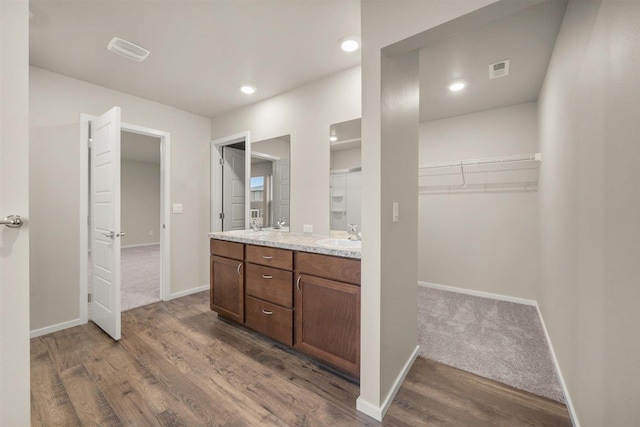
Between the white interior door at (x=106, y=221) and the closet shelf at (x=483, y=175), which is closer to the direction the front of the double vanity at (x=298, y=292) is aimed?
the white interior door

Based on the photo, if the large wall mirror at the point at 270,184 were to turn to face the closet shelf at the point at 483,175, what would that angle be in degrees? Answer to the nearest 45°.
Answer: approximately 135° to its left

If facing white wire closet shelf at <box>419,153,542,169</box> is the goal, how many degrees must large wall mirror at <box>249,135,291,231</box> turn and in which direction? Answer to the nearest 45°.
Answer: approximately 135° to its left

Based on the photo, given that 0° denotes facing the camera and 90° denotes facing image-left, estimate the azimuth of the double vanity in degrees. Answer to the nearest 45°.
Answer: approximately 45°

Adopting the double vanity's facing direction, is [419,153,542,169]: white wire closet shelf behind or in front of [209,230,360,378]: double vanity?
behind
